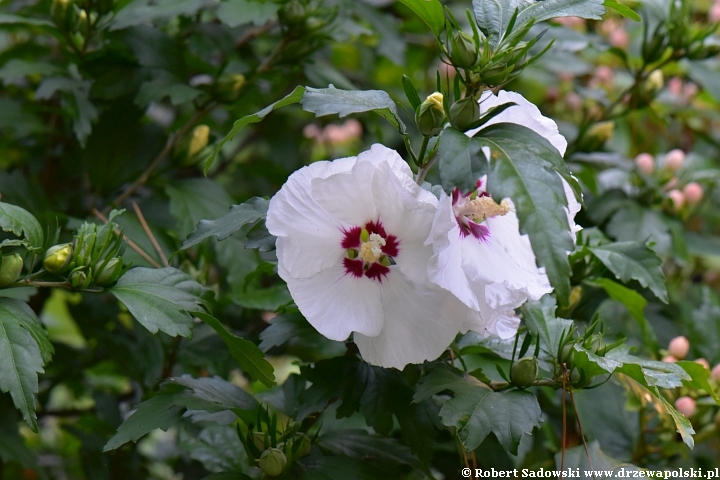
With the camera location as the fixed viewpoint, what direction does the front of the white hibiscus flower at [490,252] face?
facing the viewer and to the right of the viewer
